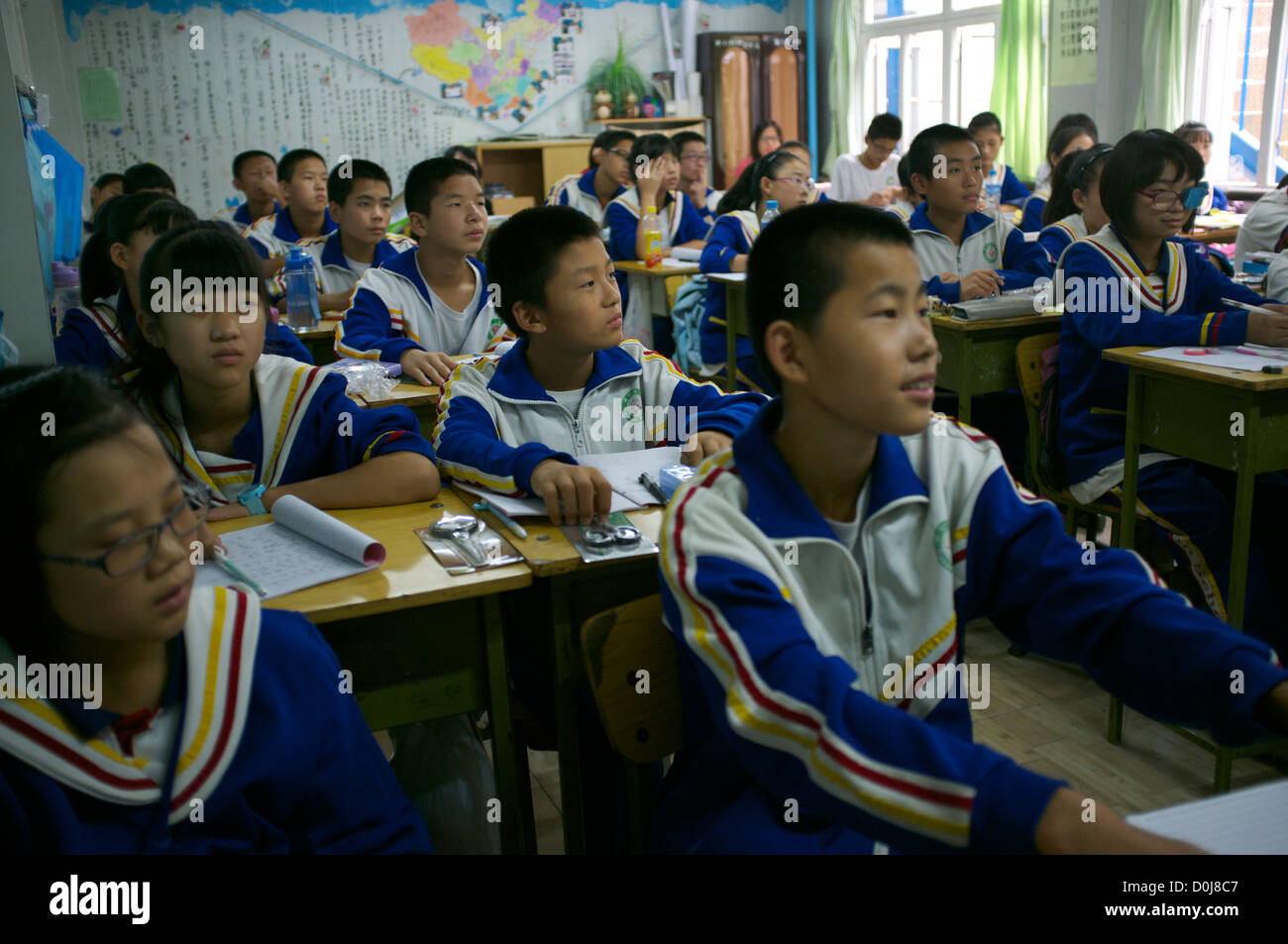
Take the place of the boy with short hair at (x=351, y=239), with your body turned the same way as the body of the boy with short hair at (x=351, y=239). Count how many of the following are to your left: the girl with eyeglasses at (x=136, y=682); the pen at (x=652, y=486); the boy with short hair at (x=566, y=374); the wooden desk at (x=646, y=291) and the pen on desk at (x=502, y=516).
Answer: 1

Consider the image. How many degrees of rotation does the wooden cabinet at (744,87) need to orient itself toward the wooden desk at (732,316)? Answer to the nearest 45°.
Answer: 0° — it already faces it

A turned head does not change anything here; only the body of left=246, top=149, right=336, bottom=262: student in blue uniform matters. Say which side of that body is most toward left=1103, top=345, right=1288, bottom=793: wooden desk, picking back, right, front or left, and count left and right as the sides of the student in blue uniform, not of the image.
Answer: front

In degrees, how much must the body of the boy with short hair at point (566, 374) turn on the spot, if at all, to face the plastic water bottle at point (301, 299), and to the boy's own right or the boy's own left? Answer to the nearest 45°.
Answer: approximately 180°

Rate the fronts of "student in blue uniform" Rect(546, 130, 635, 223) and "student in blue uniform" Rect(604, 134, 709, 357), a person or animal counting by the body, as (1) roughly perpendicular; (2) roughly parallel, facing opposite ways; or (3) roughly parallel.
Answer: roughly parallel

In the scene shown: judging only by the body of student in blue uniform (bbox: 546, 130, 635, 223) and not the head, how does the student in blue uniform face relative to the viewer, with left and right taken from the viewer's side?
facing the viewer and to the right of the viewer

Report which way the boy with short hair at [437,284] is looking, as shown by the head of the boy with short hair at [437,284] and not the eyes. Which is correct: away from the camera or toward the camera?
toward the camera

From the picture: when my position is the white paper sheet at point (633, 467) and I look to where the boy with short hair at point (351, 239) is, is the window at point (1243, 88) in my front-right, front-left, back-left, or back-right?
front-right

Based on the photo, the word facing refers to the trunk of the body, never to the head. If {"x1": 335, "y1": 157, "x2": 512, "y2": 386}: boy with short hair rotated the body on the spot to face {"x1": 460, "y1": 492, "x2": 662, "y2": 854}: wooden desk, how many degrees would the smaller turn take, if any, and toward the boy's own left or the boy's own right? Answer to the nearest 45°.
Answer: approximately 45° to the boy's own right

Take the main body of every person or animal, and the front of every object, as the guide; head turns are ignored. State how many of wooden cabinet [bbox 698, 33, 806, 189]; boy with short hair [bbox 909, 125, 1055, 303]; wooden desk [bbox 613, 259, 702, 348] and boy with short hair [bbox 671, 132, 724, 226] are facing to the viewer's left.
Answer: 0

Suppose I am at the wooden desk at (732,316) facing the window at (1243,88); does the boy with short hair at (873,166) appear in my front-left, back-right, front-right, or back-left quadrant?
front-left

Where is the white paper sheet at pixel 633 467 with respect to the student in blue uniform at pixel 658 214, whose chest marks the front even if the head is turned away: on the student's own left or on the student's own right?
on the student's own right

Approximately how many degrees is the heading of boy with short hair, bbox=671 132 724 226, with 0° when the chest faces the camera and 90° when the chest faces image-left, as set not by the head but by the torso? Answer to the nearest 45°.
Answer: approximately 315°

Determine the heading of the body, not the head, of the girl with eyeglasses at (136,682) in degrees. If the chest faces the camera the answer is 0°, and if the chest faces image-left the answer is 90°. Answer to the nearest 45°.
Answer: approximately 315°

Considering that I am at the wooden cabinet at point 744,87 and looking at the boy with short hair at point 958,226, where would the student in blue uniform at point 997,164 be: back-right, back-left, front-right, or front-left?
front-left

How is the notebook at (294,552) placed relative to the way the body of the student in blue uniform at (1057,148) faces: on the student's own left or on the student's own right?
on the student's own right
